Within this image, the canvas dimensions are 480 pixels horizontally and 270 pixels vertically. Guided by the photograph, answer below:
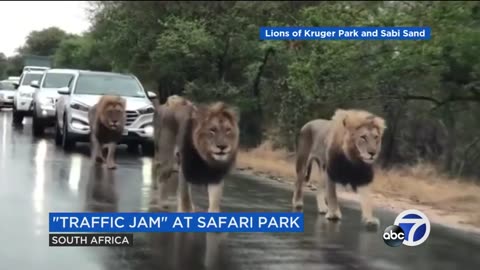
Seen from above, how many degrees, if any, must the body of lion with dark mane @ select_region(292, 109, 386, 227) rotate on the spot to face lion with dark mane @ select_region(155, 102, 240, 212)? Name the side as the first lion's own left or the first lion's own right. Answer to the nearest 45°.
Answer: approximately 90° to the first lion's own right

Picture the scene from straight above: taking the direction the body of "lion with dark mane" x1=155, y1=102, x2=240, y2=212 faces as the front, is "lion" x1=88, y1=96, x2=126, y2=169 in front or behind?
behind

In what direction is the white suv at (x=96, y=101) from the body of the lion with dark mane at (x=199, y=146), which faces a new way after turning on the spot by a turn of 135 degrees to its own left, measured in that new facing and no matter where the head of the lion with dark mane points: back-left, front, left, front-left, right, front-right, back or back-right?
front-left

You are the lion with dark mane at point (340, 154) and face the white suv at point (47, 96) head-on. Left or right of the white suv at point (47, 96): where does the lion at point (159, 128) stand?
left

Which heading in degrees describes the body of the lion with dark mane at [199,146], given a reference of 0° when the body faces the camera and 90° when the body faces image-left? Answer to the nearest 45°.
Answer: approximately 315°

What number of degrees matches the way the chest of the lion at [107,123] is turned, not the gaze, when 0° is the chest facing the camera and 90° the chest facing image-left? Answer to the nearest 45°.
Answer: approximately 0°

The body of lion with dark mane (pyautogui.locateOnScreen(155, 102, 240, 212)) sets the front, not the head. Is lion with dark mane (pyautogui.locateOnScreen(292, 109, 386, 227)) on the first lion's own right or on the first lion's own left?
on the first lion's own left

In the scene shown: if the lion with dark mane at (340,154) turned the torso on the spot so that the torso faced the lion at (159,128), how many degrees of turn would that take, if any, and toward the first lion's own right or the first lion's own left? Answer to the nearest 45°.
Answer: approximately 135° to the first lion's own right

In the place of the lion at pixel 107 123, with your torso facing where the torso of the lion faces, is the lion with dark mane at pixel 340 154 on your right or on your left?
on your left

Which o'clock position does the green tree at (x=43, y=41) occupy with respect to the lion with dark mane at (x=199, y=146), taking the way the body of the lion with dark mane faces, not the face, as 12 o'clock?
The green tree is roughly at 5 o'clock from the lion with dark mane.
